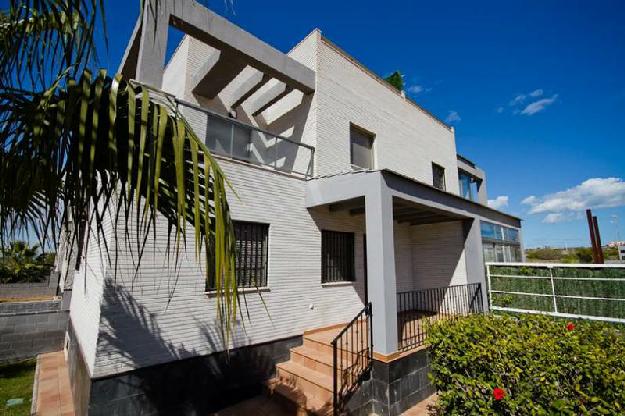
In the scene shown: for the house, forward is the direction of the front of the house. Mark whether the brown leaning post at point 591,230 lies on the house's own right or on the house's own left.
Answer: on the house's own left

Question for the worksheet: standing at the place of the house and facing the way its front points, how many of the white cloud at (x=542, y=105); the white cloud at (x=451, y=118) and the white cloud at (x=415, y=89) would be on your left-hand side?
3

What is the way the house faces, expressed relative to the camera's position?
facing the viewer and to the right of the viewer

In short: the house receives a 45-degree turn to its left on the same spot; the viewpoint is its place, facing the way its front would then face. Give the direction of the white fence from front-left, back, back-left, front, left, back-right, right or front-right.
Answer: front

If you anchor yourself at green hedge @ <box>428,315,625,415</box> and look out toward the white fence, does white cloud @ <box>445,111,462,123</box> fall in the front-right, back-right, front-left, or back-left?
front-left

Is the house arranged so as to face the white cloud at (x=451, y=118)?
no

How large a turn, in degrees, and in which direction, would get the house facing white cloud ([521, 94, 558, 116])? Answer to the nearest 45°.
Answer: approximately 90° to its left

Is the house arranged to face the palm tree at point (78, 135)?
no

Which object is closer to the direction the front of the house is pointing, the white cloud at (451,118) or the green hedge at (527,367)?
the green hedge

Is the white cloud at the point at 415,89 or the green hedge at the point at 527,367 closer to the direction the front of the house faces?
the green hedge

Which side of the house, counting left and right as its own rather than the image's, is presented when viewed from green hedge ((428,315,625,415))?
front

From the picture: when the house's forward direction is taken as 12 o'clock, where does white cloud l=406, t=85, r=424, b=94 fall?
The white cloud is roughly at 9 o'clock from the house.
